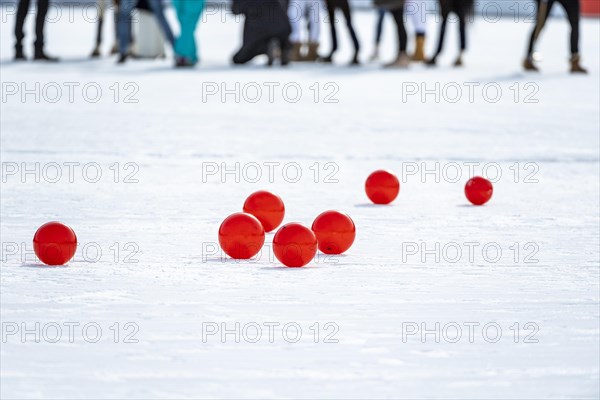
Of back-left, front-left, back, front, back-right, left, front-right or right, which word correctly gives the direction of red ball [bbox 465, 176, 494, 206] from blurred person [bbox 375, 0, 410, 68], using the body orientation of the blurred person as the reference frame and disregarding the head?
left

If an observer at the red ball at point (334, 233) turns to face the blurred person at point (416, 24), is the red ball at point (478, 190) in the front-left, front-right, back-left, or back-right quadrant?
front-right
